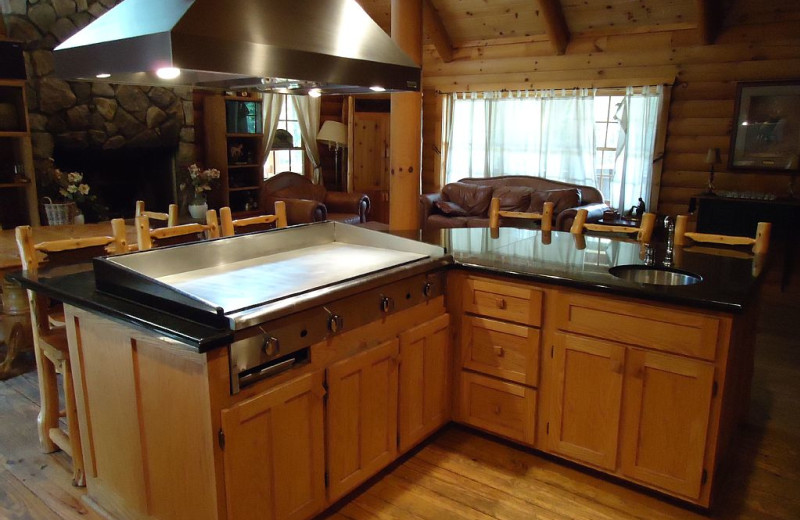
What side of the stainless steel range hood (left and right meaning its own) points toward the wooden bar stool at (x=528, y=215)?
left

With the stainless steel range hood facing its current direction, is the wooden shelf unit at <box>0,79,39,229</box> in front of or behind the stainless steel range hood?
behind

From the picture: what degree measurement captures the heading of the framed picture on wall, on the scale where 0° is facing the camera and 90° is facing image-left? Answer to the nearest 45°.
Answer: approximately 45°

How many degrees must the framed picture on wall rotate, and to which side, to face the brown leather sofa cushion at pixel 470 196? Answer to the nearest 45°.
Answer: approximately 45° to its right

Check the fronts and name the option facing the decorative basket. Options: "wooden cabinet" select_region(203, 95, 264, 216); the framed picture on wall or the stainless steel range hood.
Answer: the framed picture on wall

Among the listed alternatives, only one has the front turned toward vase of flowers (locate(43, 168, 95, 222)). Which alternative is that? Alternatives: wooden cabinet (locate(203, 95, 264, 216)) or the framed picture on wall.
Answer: the framed picture on wall

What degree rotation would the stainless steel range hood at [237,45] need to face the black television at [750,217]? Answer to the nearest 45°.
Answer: approximately 90° to its left

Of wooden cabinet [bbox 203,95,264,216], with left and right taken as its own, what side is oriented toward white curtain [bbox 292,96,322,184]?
left
